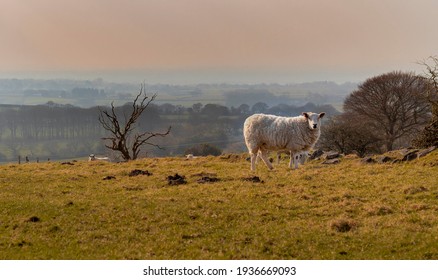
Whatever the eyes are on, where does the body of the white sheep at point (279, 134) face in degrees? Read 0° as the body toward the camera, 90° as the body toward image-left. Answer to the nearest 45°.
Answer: approximately 270°
